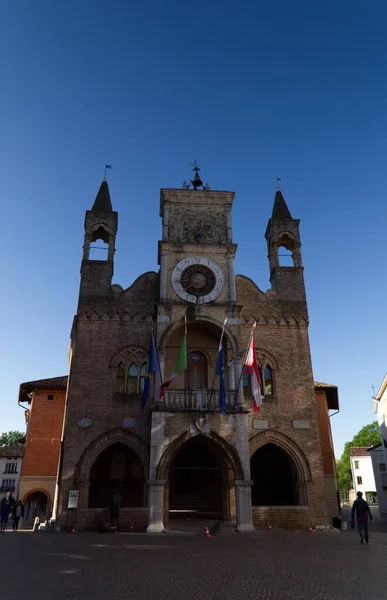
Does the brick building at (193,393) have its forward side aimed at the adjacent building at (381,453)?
no

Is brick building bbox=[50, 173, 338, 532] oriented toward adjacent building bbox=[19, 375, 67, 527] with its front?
no

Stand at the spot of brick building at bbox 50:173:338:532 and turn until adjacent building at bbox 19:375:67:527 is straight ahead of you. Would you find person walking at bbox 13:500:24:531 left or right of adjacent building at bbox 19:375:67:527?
left

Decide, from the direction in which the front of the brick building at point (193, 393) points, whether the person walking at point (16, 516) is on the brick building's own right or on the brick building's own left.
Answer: on the brick building's own right

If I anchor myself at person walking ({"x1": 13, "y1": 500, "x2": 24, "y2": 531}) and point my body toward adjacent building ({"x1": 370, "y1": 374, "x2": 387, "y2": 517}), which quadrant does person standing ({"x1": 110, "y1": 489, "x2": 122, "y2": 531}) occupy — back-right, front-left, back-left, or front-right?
front-right

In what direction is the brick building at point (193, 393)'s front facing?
toward the camera
